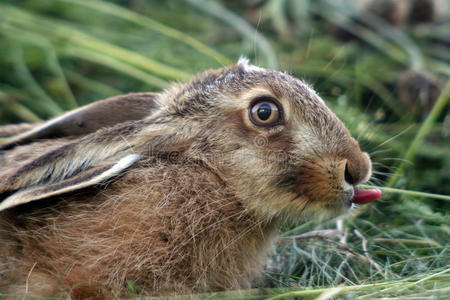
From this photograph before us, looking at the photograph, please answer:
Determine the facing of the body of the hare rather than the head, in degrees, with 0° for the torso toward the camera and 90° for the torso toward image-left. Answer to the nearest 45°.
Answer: approximately 270°
